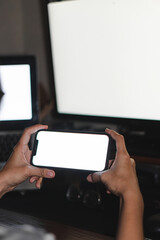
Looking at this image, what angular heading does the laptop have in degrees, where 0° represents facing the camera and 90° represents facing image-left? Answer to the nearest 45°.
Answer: approximately 0°
